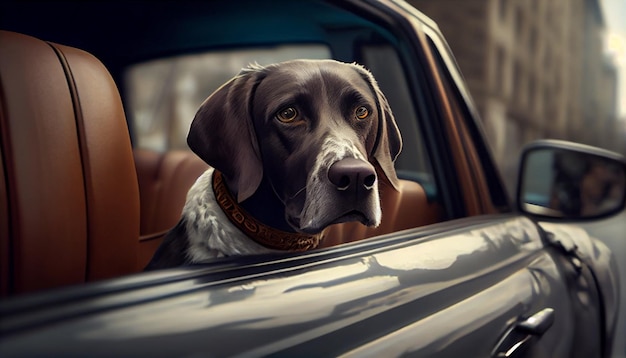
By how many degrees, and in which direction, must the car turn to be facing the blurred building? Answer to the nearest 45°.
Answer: approximately 45° to its left

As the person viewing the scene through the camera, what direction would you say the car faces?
facing away from the viewer and to the right of the viewer

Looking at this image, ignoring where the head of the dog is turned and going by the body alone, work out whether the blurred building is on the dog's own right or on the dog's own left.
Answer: on the dog's own left

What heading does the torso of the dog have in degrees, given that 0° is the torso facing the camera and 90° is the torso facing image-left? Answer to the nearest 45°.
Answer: approximately 315°
